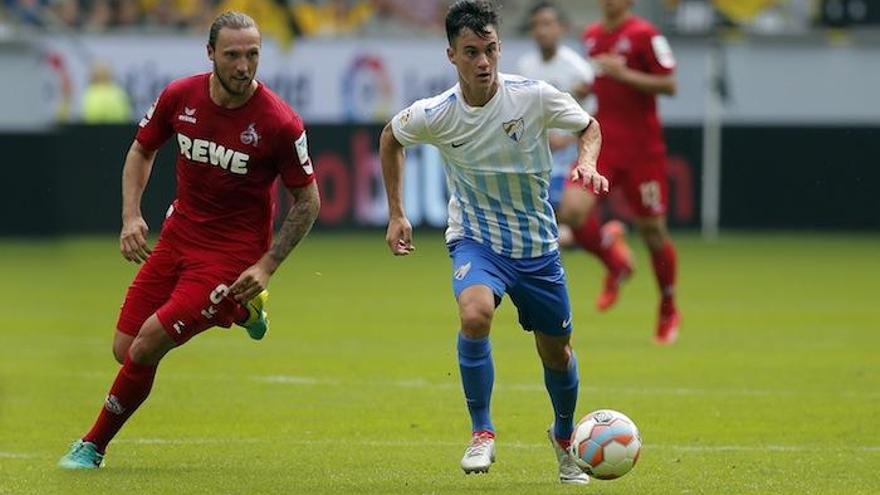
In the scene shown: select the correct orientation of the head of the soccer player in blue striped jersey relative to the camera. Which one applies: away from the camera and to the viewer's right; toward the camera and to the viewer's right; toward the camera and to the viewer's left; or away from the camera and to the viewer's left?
toward the camera and to the viewer's right

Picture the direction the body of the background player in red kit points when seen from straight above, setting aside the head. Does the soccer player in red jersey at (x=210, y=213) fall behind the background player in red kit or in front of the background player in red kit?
in front

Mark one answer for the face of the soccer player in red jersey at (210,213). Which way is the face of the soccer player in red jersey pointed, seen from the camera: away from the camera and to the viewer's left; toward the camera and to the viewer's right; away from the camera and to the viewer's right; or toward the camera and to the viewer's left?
toward the camera and to the viewer's right

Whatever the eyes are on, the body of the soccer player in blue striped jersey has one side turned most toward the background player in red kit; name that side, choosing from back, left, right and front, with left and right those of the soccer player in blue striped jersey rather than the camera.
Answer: back

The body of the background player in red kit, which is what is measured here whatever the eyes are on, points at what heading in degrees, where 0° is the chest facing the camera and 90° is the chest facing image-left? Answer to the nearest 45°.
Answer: approximately 45°

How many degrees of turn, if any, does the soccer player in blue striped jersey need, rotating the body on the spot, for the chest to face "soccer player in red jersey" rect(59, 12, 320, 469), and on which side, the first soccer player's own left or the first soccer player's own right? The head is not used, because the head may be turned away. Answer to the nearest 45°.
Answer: approximately 90° to the first soccer player's own right

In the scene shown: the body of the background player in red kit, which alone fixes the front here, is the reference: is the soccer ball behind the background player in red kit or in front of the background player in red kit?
in front
